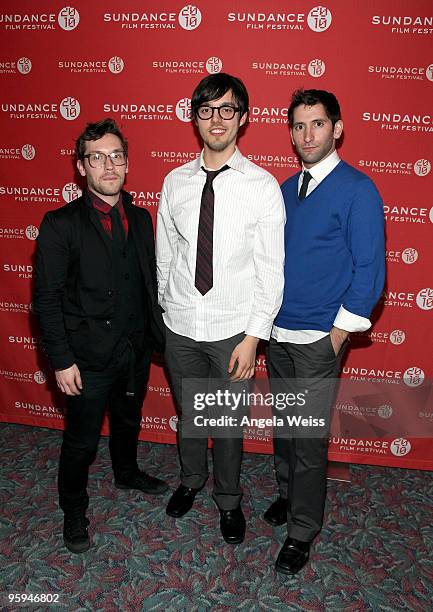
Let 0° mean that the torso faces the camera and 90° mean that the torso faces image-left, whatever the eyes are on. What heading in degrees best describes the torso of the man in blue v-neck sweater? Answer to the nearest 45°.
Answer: approximately 45°

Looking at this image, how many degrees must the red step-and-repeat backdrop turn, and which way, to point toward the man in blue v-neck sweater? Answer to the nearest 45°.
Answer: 0° — it already faces them

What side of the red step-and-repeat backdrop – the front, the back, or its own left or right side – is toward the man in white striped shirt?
front

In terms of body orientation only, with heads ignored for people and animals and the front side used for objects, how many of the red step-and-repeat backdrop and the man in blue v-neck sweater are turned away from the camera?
0

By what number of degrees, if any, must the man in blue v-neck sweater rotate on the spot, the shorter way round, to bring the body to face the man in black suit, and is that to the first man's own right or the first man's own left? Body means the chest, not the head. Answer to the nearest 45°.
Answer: approximately 45° to the first man's own right

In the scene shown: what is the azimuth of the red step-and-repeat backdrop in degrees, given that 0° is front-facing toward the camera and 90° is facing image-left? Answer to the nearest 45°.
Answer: approximately 0°
